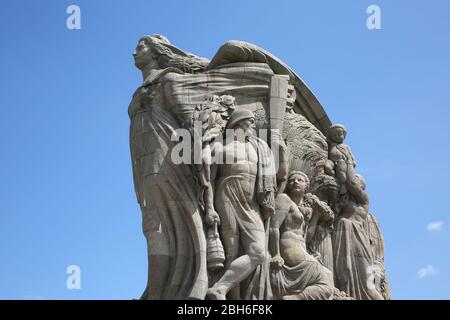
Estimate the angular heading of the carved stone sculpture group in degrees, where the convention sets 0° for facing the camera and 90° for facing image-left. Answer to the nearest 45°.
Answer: approximately 90°
